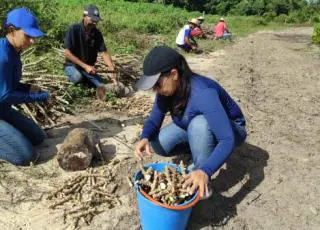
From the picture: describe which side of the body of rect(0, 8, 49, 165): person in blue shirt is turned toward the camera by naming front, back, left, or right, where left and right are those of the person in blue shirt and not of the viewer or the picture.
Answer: right

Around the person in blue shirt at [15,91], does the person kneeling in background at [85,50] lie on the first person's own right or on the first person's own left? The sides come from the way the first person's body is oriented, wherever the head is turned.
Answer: on the first person's own left

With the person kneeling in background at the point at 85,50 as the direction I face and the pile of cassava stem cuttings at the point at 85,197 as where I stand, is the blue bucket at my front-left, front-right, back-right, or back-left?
back-right

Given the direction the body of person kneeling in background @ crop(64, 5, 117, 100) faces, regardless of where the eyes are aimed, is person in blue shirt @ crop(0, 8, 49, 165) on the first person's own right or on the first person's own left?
on the first person's own right

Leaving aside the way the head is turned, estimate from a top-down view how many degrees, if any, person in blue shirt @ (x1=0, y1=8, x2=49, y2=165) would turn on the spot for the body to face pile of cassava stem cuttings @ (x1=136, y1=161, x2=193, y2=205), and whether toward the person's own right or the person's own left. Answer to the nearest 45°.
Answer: approximately 45° to the person's own right

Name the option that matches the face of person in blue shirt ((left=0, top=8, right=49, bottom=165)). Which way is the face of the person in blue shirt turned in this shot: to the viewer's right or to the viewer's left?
to the viewer's right

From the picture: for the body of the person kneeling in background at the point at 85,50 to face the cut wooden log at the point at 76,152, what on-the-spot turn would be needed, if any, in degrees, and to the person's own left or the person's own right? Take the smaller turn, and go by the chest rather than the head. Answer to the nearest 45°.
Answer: approximately 45° to the person's own right
